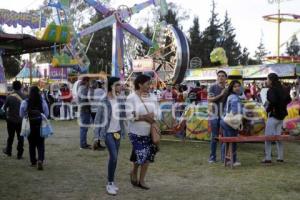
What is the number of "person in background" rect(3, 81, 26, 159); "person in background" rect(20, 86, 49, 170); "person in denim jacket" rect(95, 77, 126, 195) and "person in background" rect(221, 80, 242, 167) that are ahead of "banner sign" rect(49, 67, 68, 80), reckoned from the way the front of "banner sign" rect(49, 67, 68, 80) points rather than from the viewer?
4

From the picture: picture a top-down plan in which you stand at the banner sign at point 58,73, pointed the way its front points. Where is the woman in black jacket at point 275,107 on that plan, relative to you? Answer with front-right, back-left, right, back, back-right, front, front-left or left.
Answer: front

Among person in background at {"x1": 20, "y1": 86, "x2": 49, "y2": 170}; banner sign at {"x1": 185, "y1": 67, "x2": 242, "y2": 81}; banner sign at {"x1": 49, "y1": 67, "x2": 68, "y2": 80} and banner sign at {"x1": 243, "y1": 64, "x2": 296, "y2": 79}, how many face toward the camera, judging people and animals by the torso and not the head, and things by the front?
3

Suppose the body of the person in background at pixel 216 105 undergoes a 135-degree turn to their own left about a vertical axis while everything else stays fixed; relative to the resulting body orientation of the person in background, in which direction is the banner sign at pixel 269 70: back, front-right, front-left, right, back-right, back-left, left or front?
front

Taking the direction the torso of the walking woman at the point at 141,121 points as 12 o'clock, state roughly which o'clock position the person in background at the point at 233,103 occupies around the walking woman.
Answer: The person in background is roughly at 9 o'clock from the walking woman.

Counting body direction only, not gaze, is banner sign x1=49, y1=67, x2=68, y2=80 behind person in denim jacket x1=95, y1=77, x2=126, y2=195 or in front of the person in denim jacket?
behind

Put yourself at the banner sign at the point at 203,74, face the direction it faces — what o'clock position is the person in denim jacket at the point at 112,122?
The person in denim jacket is roughly at 12 o'clock from the banner sign.

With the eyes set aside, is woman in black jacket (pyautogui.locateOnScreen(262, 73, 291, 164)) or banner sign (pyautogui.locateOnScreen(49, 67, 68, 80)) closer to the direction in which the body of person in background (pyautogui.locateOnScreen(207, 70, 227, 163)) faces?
the woman in black jacket

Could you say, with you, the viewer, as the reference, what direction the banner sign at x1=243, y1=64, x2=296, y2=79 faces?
facing the viewer

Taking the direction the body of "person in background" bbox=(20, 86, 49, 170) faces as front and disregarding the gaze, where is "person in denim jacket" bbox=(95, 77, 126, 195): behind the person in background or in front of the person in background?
behind

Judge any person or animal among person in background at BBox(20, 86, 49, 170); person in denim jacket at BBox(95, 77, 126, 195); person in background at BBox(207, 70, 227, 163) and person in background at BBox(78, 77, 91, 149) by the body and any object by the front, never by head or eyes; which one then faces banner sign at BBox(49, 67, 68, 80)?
person in background at BBox(20, 86, 49, 170)

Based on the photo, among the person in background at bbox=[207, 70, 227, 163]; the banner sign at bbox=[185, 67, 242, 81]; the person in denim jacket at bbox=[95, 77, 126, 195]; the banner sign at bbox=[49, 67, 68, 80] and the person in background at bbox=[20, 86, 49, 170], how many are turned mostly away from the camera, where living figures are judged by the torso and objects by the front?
1
